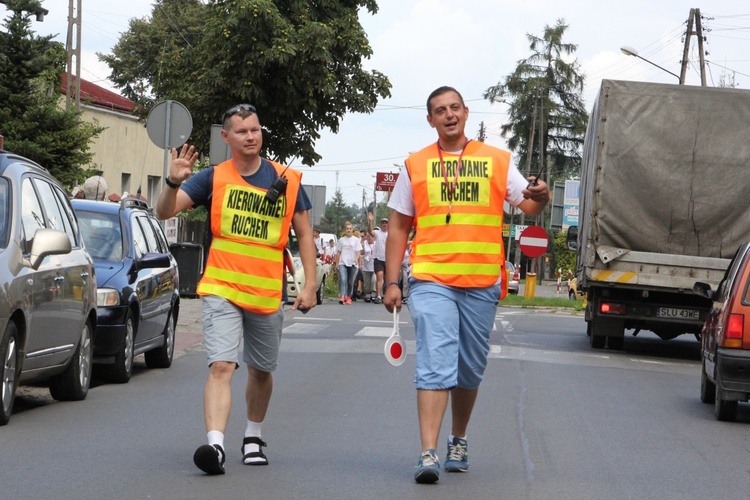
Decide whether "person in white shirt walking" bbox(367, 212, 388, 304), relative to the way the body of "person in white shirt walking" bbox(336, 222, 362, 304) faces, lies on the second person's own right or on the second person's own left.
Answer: on the second person's own left

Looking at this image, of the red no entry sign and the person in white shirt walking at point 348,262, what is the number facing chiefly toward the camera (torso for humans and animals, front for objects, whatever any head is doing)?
2

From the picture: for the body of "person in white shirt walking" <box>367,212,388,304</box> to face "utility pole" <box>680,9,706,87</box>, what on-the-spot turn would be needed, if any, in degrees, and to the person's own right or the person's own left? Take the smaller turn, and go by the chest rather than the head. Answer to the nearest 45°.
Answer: approximately 135° to the person's own left

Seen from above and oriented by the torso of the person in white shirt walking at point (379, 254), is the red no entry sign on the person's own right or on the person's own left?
on the person's own left

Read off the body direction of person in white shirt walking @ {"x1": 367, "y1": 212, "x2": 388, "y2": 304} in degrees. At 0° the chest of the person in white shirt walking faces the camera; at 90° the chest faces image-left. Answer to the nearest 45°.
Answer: approximately 0°

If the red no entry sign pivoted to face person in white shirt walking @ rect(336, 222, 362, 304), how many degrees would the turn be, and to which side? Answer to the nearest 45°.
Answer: approximately 45° to its right
